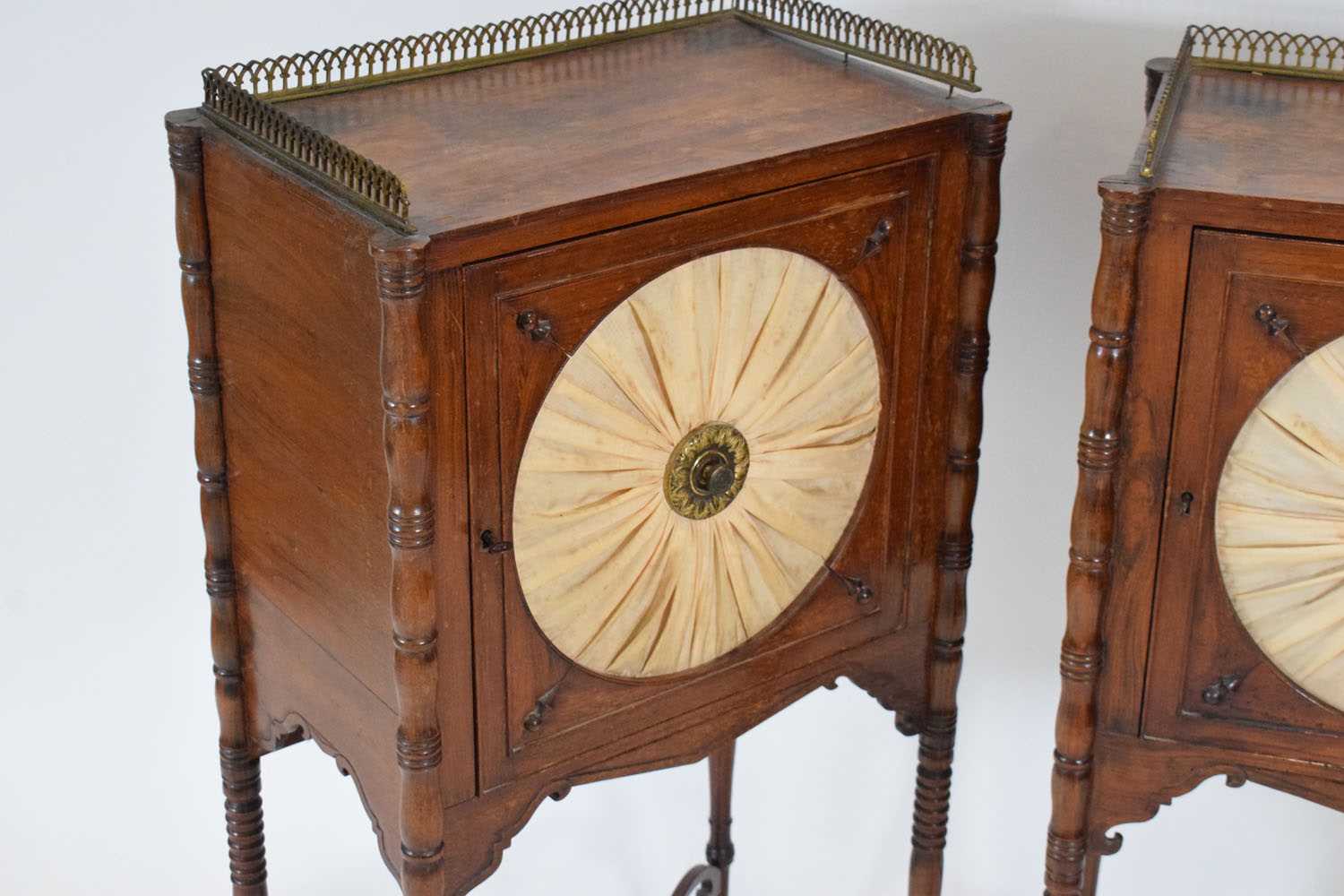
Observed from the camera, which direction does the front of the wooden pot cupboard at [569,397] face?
facing the viewer and to the right of the viewer

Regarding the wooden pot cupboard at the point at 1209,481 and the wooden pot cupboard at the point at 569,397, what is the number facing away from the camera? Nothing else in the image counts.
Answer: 0

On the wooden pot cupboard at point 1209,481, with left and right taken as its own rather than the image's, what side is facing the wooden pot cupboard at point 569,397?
right

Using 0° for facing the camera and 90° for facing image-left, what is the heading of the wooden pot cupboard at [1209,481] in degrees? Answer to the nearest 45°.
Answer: approximately 0°

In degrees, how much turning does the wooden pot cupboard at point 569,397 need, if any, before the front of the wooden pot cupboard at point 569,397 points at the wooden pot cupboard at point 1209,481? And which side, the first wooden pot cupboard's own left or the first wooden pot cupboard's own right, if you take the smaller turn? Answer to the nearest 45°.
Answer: approximately 45° to the first wooden pot cupboard's own left
